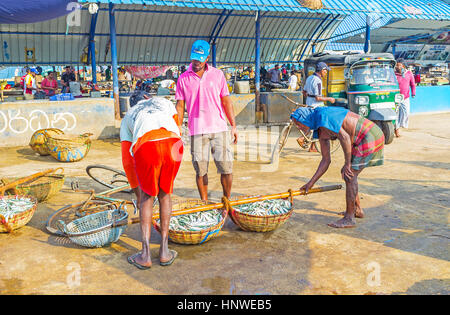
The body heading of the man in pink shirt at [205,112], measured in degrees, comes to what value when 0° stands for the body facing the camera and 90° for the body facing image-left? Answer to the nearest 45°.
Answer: approximately 0°

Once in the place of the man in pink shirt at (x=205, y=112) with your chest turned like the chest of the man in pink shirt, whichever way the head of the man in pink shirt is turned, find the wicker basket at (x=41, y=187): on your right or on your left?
on your right

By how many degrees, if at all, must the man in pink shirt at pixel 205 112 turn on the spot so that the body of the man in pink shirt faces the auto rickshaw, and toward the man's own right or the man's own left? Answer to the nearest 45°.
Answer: approximately 135° to the man's own left

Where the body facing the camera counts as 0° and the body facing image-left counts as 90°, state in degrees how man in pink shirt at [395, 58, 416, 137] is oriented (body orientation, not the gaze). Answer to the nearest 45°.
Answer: approximately 45°

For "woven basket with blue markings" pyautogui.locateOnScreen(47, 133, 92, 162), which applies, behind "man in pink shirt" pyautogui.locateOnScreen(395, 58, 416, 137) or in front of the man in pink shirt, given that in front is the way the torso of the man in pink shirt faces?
in front

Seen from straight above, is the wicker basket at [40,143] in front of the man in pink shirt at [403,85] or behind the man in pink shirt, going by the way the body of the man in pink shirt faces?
in front

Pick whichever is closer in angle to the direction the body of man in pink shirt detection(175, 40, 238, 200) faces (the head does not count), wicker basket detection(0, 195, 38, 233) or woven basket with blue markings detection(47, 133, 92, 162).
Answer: the wicker basket

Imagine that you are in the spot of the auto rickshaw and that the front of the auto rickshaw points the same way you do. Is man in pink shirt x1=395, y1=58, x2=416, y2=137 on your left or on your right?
on your left

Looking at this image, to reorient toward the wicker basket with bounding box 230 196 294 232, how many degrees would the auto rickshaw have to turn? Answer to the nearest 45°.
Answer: approximately 45° to its right
